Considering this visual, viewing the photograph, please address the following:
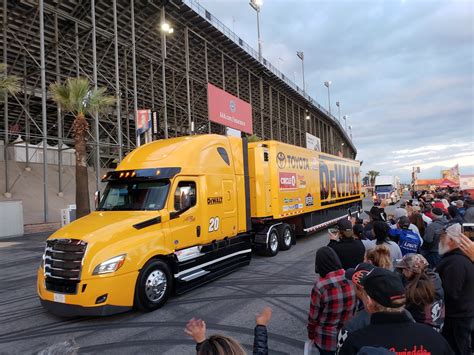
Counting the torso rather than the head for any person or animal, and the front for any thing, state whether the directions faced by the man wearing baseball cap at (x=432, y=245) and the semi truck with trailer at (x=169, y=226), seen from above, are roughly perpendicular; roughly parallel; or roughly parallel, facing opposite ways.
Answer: roughly perpendicular

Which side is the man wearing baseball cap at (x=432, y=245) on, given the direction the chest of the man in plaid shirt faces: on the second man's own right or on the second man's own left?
on the second man's own right

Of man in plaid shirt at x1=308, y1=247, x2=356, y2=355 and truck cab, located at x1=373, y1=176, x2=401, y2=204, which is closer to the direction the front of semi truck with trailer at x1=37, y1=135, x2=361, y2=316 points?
the man in plaid shirt

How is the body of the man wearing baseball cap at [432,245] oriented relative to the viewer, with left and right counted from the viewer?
facing to the left of the viewer

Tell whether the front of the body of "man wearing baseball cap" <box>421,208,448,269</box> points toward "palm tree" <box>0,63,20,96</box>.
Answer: yes

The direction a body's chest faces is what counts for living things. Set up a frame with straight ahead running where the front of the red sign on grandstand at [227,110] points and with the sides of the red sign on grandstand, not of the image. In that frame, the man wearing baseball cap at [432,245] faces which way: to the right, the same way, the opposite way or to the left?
the opposite way

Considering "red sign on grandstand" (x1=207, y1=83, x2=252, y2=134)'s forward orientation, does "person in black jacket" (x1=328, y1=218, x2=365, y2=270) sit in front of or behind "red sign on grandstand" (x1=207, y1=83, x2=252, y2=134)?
in front

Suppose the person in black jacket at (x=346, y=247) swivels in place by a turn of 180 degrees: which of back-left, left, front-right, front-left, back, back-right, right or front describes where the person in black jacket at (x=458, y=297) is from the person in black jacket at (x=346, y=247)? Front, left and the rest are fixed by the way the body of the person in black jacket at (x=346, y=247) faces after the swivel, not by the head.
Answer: front

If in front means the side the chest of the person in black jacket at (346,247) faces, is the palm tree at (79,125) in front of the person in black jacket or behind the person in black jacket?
in front

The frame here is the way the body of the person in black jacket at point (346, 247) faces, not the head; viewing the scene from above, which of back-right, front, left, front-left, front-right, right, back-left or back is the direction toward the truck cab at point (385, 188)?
front-right

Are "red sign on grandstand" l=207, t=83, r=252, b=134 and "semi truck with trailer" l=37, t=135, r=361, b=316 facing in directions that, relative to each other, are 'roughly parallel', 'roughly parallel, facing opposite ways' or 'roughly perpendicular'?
roughly perpendicular

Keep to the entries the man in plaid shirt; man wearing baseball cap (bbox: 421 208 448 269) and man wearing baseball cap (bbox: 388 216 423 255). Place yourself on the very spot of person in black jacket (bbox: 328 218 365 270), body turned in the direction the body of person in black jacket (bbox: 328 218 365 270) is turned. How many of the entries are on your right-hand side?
2
